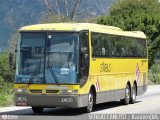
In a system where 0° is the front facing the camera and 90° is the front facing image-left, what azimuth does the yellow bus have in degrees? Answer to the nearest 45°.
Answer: approximately 45°
